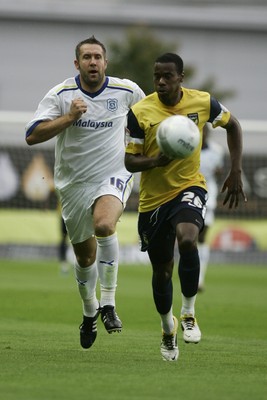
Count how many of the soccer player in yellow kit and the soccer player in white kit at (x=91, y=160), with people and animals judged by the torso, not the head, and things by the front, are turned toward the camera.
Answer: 2

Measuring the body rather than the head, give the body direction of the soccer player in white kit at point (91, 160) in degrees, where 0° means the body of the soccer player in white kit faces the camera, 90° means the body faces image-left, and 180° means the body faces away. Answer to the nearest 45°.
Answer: approximately 0°

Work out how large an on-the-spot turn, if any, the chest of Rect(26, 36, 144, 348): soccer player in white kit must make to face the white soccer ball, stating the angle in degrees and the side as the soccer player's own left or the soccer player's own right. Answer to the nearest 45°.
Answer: approximately 45° to the soccer player's own left

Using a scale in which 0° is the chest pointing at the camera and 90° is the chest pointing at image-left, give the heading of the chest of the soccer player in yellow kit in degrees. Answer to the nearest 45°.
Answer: approximately 0°
